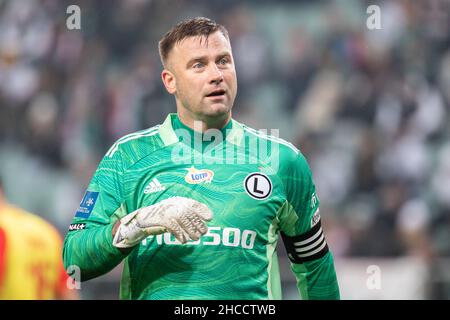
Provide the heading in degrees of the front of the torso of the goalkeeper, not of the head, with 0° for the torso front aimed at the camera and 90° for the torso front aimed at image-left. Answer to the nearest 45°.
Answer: approximately 0°
